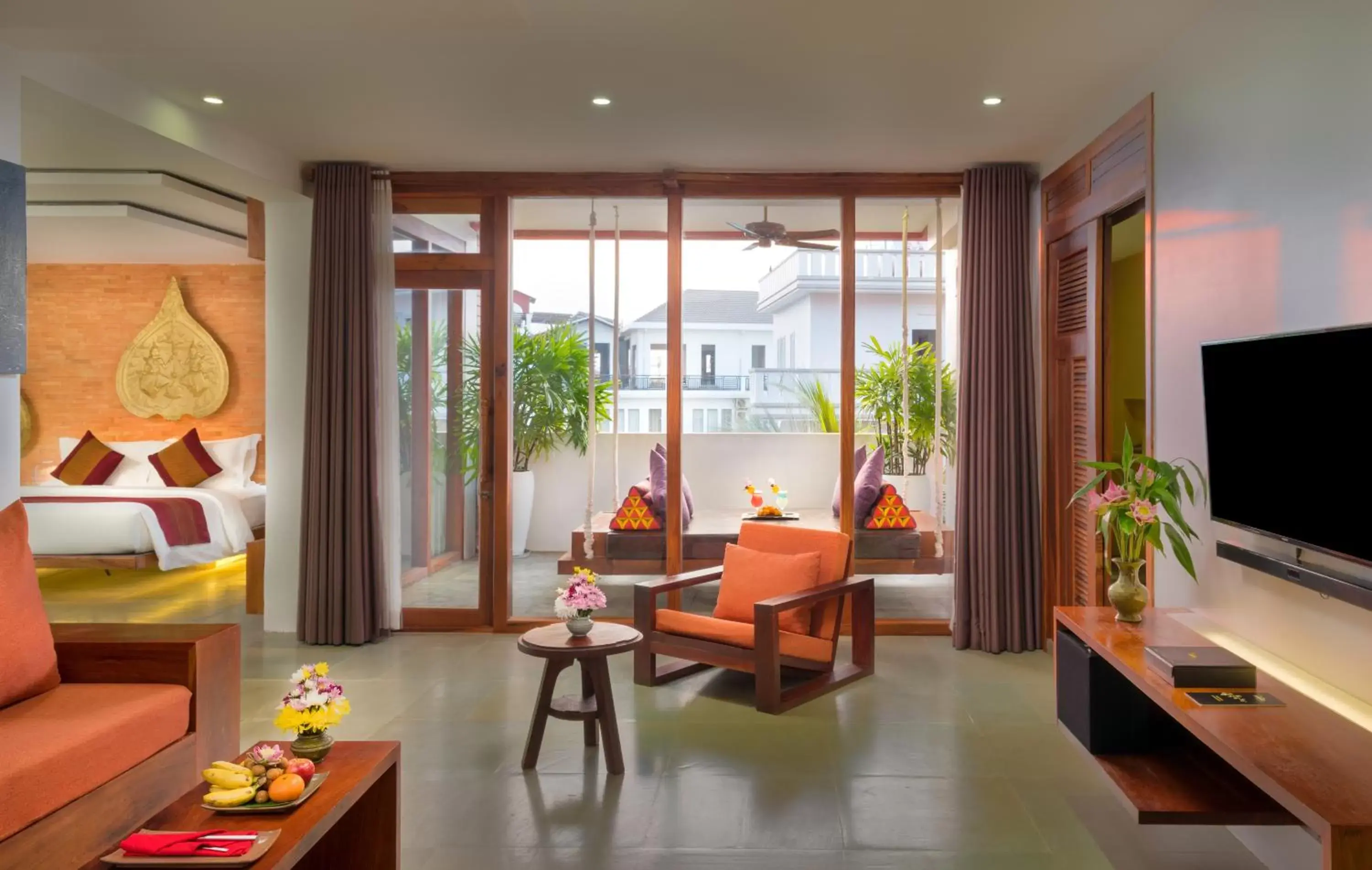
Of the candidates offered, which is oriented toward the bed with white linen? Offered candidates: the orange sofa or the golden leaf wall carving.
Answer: the golden leaf wall carving

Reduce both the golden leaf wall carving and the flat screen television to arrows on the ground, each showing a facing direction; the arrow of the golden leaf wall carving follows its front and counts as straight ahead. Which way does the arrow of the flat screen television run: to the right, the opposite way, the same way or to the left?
to the right

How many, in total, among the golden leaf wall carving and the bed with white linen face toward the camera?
2

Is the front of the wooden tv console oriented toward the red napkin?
yes

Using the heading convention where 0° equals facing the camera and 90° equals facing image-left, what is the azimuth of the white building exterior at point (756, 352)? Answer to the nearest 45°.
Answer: approximately 0°

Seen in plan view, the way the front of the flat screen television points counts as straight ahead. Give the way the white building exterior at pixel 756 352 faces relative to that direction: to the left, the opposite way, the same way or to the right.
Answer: to the left

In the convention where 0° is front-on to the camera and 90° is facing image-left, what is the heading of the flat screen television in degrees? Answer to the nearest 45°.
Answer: approximately 45°

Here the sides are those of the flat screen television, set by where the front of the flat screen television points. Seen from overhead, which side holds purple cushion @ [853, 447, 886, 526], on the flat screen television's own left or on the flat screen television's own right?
on the flat screen television's own right

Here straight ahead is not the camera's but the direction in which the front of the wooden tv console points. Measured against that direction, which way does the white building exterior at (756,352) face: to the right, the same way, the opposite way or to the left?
to the left

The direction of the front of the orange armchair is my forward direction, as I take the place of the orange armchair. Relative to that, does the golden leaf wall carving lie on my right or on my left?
on my right

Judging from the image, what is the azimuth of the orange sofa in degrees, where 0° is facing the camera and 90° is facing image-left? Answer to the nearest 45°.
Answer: approximately 315°
